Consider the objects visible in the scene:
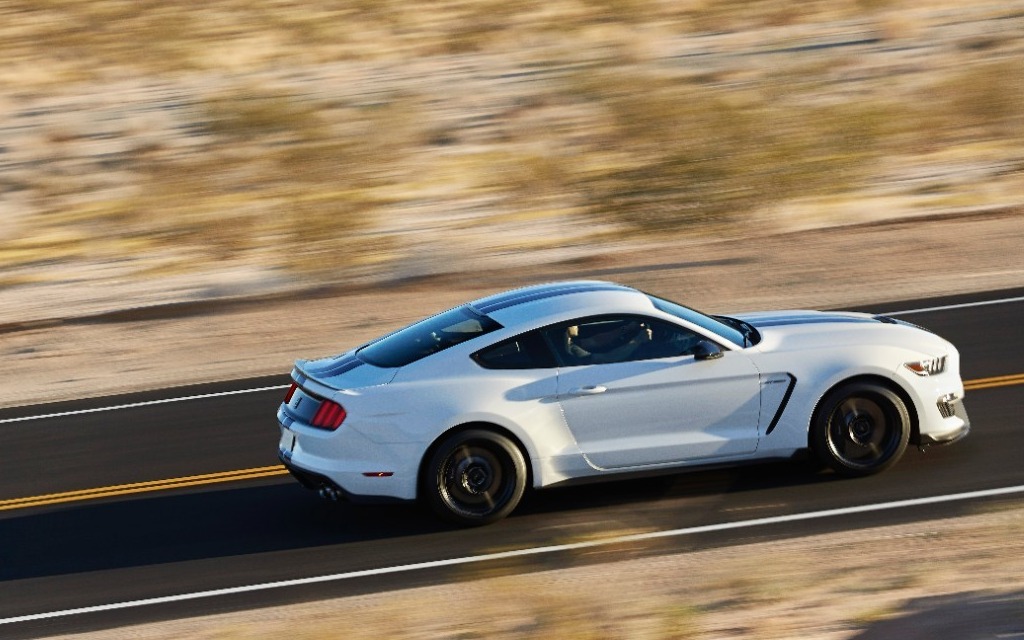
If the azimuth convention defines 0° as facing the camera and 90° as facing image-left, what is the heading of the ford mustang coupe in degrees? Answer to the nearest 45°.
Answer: approximately 270°
